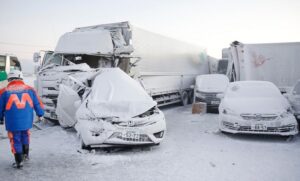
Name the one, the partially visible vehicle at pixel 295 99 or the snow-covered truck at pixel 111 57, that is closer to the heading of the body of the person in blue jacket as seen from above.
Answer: the snow-covered truck

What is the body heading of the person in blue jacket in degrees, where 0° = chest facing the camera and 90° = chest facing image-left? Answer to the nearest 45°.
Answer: approximately 180°

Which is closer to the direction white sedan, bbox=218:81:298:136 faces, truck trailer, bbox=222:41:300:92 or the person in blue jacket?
the person in blue jacket

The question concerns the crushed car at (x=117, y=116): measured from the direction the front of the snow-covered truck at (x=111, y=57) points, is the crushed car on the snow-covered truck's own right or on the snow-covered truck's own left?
on the snow-covered truck's own left

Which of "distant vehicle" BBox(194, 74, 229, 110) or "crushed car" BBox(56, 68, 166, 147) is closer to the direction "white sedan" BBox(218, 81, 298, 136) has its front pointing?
the crushed car
